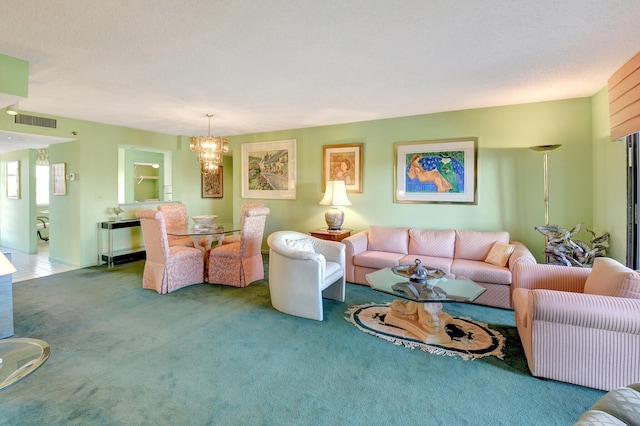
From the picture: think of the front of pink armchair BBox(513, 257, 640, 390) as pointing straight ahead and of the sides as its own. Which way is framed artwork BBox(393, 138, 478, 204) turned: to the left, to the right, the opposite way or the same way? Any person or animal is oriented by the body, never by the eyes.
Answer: to the left

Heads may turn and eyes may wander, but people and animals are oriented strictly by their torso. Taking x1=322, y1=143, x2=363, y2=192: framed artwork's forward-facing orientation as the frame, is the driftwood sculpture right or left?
on its left

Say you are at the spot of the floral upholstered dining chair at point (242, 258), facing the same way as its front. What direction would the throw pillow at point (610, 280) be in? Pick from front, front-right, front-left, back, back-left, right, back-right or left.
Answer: back

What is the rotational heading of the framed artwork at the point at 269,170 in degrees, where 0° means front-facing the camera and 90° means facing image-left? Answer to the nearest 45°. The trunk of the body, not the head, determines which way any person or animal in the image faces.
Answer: approximately 45°

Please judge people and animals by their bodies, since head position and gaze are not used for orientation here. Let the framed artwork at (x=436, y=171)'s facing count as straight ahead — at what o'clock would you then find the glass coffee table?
The glass coffee table is roughly at 12 o'clock from the framed artwork.

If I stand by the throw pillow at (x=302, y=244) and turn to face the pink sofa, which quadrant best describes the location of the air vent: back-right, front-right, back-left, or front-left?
back-left

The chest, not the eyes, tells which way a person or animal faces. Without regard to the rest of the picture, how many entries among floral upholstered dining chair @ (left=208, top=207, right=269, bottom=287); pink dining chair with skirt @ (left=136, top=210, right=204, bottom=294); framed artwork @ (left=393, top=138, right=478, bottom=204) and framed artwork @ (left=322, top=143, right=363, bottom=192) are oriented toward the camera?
2

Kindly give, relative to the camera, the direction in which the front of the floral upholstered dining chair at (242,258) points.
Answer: facing away from the viewer and to the left of the viewer

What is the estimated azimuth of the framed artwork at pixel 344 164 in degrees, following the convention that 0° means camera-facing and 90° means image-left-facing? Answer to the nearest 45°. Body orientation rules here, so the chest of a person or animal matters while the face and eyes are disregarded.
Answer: approximately 0°

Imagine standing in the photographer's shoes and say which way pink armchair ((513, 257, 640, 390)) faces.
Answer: facing to the left of the viewer
